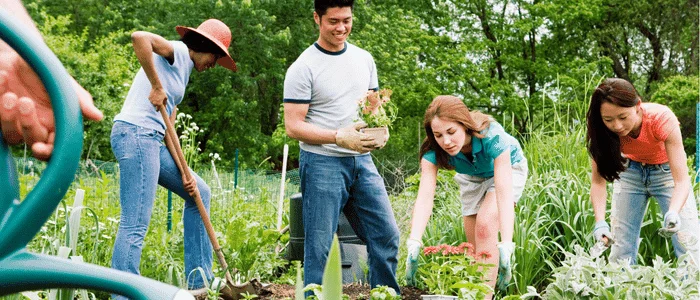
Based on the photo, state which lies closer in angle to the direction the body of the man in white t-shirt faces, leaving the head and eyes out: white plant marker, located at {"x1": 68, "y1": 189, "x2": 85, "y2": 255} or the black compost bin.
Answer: the white plant marker

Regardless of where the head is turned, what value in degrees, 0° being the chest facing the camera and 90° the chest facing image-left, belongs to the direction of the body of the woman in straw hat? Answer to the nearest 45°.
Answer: approximately 270°

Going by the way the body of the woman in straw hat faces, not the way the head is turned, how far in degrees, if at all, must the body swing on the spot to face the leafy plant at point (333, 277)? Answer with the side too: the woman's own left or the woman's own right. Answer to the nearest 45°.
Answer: approximately 90° to the woman's own right

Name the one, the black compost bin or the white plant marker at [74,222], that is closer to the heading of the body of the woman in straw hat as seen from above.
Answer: the black compost bin

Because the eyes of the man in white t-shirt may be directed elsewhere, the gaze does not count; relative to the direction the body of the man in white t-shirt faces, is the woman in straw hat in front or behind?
behind

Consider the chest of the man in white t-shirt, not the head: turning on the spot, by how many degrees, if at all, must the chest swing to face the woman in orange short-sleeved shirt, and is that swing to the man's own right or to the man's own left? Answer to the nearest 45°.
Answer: approximately 45° to the man's own left
